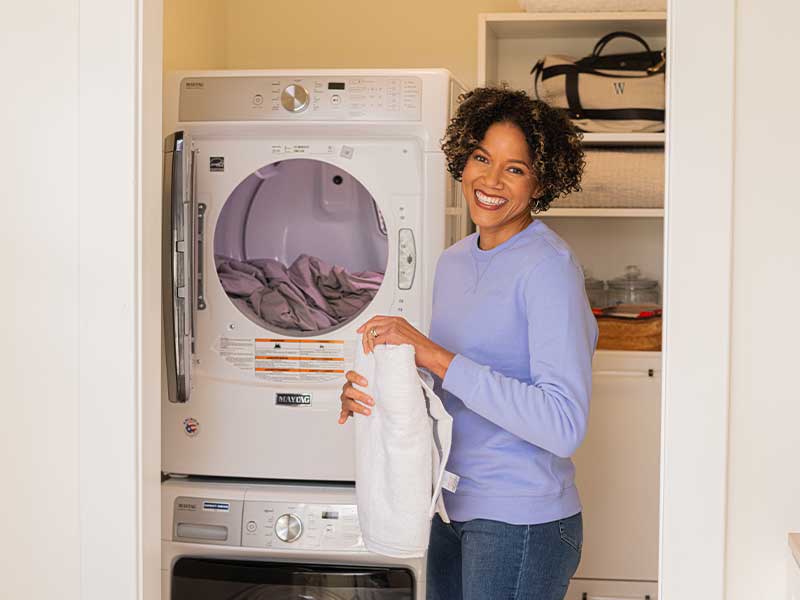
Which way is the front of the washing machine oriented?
toward the camera

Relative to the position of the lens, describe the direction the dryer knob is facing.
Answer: facing the viewer

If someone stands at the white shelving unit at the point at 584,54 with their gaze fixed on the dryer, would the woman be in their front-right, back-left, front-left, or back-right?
front-left

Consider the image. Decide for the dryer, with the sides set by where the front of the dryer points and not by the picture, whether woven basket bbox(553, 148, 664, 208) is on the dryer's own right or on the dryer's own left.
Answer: on the dryer's own left

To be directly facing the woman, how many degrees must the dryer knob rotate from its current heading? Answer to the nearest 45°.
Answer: approximately 45° to its left

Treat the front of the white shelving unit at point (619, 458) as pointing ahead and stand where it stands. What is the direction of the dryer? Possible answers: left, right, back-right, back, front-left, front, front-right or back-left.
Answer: front-right

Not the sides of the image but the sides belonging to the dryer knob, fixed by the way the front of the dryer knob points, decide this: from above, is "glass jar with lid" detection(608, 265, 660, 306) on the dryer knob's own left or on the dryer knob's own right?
on the dryer knob's own left

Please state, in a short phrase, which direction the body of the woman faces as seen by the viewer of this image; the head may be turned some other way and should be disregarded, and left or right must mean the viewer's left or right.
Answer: facing the viewer and to the left of the viewer

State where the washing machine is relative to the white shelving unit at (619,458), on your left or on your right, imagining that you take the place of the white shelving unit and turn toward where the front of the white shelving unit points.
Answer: on your right

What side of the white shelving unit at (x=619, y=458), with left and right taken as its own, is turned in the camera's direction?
front

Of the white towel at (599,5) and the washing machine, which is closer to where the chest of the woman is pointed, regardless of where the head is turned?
the washing machine

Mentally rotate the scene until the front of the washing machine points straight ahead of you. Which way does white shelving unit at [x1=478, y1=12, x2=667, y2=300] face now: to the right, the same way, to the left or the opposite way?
the same way

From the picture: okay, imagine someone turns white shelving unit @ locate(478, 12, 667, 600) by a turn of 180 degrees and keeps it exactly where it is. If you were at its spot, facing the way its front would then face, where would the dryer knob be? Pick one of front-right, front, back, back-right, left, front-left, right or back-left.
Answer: back-left

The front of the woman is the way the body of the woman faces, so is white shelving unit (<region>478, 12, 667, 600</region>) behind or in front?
behind

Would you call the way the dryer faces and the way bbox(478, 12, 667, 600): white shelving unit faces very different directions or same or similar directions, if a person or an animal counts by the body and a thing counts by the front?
same or similar directions
